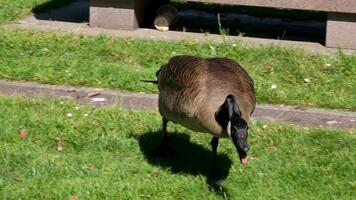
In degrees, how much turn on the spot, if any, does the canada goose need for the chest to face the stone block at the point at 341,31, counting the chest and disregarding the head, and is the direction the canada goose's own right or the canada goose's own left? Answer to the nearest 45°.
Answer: approximately 135° to the canada goose's own left

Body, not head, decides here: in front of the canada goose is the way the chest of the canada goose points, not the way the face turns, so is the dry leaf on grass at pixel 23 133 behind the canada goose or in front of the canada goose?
behind

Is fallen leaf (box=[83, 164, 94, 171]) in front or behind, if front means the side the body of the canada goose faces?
behind

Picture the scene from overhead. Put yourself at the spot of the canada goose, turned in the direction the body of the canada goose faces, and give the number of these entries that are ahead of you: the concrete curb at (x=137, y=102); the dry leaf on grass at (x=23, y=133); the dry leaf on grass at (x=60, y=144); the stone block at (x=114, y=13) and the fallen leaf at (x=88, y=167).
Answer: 0

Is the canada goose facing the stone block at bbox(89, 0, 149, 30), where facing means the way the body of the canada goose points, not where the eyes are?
no

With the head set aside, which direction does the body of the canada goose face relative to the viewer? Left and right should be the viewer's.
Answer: facing the viewer and to the right of the viewer

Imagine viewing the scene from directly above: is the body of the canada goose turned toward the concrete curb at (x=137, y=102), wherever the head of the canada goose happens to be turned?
no

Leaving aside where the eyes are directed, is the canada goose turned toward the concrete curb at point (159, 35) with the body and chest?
no
